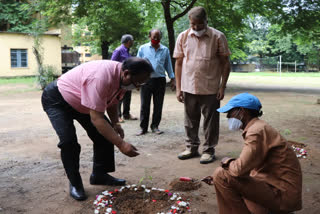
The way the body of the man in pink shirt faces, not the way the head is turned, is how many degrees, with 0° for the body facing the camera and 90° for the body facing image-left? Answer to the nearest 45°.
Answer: approximately 315°

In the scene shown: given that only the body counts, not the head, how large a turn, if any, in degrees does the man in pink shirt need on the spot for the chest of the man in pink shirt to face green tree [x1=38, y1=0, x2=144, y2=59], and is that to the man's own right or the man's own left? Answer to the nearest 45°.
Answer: approximately 135° to the man's own left

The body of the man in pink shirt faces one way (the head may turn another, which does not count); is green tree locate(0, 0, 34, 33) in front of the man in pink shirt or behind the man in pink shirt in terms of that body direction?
behind

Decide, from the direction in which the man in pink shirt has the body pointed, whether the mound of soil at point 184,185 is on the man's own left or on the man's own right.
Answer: on the man's own left

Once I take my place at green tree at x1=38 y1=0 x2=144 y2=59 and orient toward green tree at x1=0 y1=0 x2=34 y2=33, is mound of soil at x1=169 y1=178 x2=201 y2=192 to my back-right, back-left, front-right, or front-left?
back-left

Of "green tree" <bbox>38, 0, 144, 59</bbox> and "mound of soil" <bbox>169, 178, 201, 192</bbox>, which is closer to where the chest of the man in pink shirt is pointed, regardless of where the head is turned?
the mound of soil

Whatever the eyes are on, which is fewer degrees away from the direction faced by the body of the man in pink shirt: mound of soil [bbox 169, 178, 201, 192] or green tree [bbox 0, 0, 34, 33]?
the mound of soil
